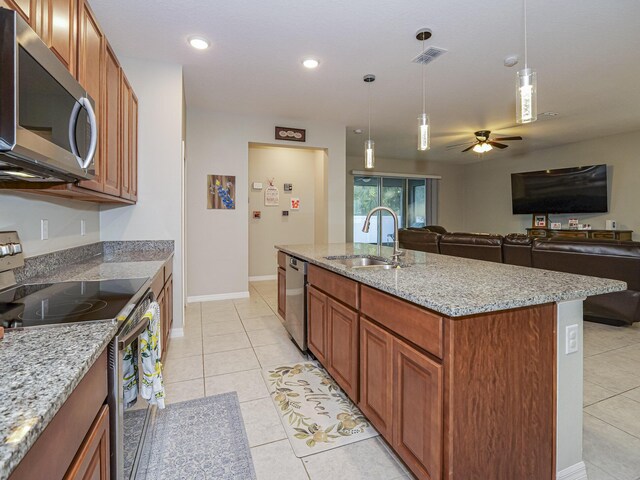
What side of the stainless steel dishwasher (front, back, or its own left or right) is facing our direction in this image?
left

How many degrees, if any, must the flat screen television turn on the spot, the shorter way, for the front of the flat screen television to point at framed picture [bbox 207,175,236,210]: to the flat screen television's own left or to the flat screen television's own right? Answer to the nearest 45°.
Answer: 0° — it already faces it

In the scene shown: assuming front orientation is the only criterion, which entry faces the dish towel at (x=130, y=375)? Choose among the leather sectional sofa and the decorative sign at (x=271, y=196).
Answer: the decorative sign

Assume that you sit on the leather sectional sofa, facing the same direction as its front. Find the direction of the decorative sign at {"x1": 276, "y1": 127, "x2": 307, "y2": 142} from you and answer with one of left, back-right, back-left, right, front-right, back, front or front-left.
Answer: back-left

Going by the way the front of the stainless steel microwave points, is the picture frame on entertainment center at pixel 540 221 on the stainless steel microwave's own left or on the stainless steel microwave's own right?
on the stainless steel microwave's own left

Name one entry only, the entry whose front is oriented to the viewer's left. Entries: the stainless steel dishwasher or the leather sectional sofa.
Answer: the stainless steel dishwasher

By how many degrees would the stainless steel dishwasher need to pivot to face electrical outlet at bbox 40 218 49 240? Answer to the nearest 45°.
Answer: approximately 45° to its left

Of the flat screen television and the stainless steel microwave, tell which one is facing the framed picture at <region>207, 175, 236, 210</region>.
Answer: the flat screen television

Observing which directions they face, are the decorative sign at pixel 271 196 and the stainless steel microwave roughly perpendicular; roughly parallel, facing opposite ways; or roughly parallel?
roughly perpendicular

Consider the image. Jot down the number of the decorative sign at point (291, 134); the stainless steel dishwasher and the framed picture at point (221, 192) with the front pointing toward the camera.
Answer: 2
